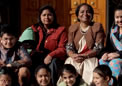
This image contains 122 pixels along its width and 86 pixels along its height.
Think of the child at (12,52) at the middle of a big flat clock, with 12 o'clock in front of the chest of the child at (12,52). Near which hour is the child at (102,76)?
the child at (102,76) is roughly at 10 o'clock from the child at (12,52).

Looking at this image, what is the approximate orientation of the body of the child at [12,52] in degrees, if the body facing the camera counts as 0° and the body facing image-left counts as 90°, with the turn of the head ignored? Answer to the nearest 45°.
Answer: approximately 0°

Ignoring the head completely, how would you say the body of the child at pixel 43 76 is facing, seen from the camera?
toward the camera

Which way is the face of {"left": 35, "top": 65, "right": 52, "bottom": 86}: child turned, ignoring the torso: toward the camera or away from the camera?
toward the camera

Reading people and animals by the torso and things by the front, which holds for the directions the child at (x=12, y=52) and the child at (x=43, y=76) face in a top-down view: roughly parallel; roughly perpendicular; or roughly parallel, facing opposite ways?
roughly parallel

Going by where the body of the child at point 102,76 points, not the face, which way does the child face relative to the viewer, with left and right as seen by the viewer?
facing the viewer and to the left of the viewer

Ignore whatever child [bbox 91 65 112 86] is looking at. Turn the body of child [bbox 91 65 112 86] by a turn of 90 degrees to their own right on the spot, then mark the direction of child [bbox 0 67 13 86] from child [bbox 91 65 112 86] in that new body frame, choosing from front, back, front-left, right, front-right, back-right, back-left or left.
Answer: front-left

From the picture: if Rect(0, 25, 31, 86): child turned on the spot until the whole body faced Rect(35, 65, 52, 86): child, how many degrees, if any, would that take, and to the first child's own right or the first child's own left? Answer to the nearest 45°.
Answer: approximately 45° to the first child's own left

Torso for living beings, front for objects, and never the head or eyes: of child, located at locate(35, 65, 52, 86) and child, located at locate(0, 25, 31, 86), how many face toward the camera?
2

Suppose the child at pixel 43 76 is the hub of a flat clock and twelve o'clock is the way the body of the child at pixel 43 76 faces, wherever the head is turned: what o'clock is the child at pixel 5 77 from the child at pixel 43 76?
the child at pixel 5 77 is roughly at 3 o'clock from the child at pixel 43 76.

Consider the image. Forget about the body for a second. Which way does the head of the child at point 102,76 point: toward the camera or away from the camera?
toward the camera

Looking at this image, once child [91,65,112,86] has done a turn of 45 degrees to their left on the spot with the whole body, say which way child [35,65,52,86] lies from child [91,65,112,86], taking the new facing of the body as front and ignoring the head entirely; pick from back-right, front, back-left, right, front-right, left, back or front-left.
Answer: right
